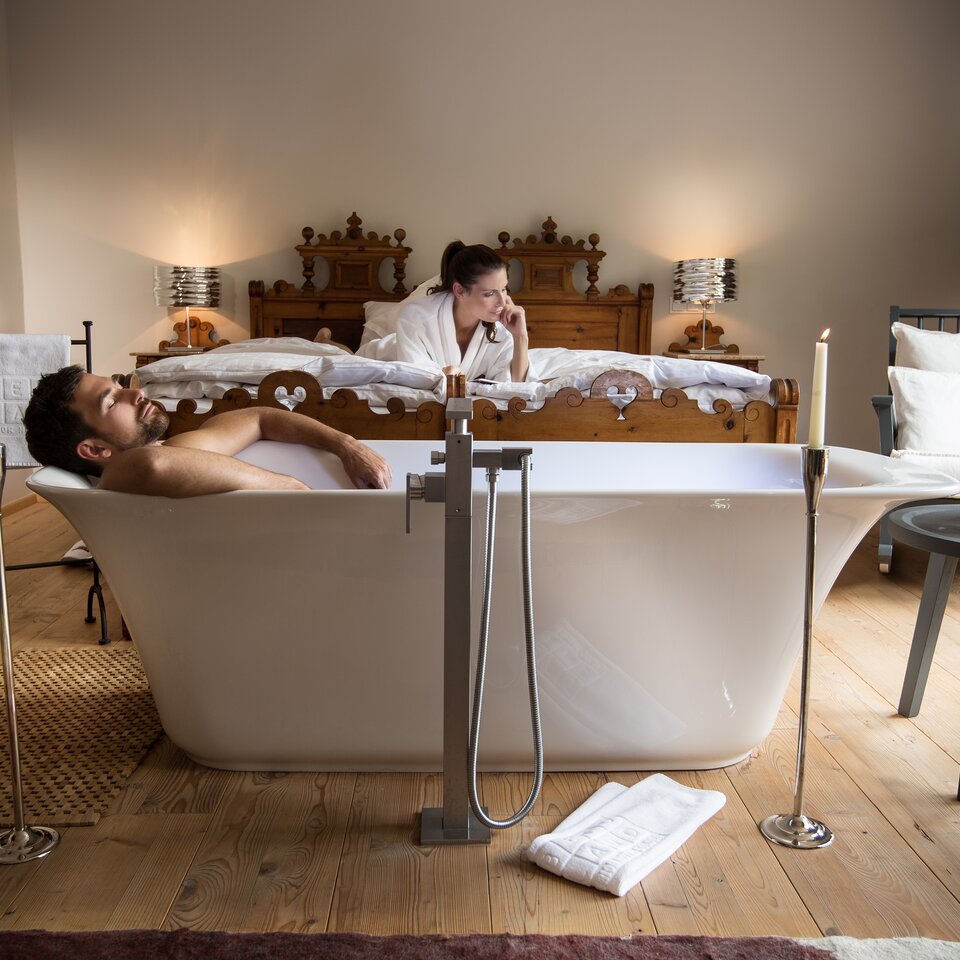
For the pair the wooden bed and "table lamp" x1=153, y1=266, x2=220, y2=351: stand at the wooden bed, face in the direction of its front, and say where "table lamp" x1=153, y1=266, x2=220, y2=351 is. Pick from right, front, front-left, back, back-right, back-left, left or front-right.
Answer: right

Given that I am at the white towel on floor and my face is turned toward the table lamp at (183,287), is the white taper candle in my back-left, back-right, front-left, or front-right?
back-right

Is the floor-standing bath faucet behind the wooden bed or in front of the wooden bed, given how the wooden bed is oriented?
in front

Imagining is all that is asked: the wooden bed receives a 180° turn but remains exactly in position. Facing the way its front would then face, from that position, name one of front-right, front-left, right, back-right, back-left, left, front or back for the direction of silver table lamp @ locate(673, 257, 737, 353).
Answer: right

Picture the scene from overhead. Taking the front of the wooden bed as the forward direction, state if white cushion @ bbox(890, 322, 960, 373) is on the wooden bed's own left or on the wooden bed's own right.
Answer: on the wooden bed's own left

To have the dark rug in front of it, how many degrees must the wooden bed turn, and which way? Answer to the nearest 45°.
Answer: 0° — it already faces it

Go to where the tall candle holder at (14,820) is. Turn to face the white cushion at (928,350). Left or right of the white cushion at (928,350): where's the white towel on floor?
right

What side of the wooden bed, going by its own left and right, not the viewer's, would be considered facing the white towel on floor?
front

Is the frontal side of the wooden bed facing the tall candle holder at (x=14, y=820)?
yes

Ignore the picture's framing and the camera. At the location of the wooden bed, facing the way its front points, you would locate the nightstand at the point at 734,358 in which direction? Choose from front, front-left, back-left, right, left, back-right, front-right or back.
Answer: left

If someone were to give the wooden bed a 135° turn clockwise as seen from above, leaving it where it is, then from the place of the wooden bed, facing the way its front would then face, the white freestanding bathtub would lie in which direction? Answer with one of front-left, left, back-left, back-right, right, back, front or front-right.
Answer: back-left

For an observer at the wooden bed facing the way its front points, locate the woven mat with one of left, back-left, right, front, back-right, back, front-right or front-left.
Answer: front

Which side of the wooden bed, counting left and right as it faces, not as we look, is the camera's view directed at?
front

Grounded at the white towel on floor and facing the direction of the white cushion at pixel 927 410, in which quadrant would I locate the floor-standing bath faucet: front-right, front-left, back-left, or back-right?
back-left
